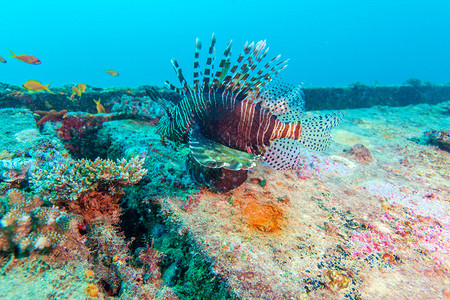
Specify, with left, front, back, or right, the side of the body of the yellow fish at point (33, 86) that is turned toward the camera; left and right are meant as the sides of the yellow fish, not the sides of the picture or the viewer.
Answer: left

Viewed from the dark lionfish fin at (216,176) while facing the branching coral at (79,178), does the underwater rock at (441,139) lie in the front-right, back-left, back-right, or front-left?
back-right

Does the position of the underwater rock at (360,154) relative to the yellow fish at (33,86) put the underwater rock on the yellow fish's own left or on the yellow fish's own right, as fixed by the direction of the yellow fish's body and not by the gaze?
on the yellow fish's own left

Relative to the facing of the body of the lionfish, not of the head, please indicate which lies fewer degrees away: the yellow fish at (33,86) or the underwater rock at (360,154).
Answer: the yellow fish

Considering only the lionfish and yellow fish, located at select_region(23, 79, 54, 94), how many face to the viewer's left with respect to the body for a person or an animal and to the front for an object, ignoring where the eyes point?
2

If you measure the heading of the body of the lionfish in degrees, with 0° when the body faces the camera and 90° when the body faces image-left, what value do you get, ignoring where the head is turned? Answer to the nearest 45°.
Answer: approximately 90°

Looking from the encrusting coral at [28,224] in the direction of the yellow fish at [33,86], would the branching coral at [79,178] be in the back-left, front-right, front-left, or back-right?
front-right

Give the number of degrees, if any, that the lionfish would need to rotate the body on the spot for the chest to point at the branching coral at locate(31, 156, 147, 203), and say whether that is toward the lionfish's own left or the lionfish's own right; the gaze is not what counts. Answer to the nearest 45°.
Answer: approximately 45° to the lionfish's own left

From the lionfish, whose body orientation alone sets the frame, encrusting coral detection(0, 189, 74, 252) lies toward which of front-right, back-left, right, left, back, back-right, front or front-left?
front-left

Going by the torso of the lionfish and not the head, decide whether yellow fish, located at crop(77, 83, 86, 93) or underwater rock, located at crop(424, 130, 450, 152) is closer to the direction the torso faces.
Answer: the yellow fish

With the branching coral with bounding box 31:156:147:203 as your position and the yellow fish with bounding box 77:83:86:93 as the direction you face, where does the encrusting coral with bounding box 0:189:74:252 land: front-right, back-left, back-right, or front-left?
back-left

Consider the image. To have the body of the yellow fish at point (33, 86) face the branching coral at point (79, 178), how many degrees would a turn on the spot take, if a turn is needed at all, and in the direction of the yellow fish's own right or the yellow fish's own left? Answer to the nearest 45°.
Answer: approximately 90° to the yellow fish's own left
